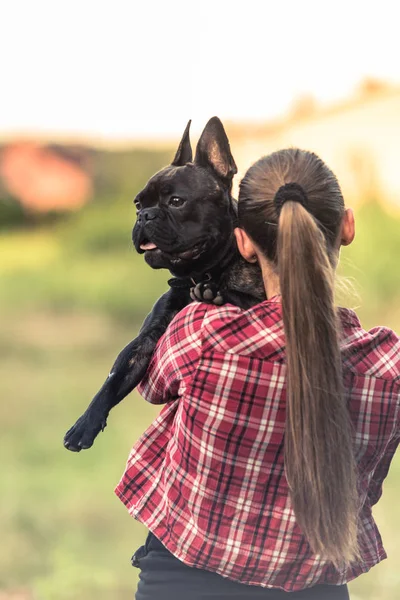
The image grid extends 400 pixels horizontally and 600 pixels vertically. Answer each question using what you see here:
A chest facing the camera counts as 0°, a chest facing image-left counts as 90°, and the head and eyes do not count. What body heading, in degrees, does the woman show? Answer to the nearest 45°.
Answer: approximately 180°

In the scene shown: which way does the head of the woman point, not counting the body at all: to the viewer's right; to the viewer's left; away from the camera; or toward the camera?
away from the camera
